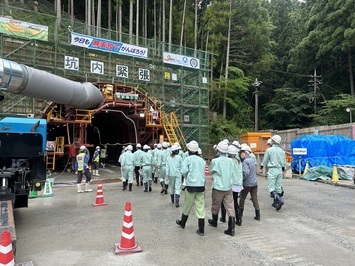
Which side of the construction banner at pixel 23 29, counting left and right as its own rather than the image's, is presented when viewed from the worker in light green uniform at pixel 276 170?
front

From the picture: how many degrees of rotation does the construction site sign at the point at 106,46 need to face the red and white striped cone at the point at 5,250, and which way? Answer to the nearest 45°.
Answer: approximately 45° to its right

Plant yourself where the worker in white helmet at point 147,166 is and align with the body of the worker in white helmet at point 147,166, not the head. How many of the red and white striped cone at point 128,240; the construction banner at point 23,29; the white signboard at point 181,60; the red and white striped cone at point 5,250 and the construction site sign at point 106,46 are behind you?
2

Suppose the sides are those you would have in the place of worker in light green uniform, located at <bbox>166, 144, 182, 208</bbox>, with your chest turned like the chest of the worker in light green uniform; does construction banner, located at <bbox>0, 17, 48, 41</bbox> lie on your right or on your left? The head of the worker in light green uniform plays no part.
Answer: on your left

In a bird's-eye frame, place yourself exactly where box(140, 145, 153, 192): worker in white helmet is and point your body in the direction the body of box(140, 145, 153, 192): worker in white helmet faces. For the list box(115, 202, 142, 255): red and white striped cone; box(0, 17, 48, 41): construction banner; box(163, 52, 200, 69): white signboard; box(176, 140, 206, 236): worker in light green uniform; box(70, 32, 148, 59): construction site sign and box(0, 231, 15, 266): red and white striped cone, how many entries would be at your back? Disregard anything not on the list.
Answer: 3

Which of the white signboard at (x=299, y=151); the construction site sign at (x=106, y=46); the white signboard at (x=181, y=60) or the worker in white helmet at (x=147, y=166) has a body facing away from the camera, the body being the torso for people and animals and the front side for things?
the worker in white helmet

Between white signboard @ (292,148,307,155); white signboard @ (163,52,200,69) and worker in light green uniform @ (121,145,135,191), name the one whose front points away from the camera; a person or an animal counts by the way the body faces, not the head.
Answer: the worker in light green uniform

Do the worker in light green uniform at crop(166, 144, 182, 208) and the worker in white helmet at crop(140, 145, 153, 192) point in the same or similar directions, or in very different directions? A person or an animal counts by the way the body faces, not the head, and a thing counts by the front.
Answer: same or similar directions

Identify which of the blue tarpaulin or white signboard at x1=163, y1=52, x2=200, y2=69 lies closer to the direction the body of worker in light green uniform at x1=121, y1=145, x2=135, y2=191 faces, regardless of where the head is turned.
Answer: the white signboard

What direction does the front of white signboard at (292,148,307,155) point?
toward the camera

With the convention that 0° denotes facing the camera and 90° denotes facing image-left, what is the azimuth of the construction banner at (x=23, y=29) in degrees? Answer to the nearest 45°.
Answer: approximately 315°

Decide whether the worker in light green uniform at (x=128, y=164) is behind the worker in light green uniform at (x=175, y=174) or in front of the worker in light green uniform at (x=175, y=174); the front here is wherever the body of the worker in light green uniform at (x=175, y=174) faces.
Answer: in front

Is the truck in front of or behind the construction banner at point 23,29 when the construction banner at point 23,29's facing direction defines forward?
in front

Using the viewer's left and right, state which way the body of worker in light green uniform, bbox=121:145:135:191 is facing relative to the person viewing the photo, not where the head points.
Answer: facing away from the viewer

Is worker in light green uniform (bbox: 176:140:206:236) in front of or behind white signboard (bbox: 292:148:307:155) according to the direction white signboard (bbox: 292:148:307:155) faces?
in front

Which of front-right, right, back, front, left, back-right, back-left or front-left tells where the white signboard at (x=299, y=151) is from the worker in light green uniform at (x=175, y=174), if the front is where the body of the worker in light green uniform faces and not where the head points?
front-right

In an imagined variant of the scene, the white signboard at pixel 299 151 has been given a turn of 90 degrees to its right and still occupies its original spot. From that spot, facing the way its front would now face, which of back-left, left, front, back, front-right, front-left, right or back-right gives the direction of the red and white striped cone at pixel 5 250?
left

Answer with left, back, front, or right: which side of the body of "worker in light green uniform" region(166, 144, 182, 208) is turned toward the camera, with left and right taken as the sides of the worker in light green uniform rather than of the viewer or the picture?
back

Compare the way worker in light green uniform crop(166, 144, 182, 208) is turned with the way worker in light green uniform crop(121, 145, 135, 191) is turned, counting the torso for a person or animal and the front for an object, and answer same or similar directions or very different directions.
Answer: same or similar directions

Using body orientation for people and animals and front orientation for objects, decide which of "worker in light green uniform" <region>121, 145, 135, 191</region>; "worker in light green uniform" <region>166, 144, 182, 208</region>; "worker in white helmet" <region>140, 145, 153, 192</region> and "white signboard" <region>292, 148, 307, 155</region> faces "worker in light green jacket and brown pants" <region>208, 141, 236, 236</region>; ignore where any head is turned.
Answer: the white signboard
